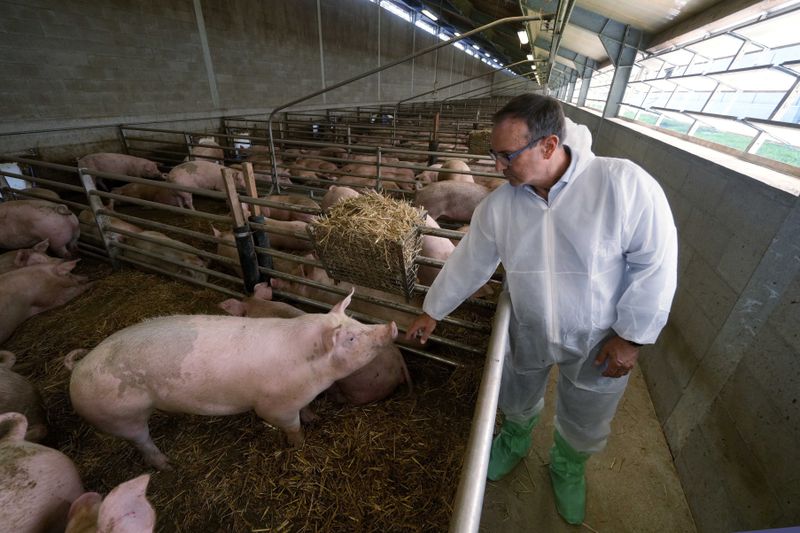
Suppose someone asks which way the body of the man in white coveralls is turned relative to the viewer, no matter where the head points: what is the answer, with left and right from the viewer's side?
facing the viewer and to the left of the viewer

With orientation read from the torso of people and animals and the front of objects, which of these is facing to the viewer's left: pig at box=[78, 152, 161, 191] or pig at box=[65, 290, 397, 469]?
pig at box=[78, 152, 161, 191]

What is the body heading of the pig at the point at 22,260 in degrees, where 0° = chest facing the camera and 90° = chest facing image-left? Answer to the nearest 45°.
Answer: approximately 270°

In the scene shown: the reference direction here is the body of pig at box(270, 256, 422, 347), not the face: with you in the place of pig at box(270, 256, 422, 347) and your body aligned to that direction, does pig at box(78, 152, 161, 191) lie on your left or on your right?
on your right

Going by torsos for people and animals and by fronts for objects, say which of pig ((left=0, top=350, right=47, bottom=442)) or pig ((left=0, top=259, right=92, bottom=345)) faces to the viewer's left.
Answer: pig ((left=0, top=350, right=47, bottom=442))

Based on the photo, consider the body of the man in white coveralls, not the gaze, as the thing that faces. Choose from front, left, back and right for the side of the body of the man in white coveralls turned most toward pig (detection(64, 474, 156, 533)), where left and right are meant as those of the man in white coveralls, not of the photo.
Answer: front

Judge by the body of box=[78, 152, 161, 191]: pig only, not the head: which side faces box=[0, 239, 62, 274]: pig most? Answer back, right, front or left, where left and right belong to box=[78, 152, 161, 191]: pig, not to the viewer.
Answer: right

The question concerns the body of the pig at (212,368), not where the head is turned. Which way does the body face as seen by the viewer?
to the viewer's right

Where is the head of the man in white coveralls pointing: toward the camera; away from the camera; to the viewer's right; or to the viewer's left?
to the viewer's left

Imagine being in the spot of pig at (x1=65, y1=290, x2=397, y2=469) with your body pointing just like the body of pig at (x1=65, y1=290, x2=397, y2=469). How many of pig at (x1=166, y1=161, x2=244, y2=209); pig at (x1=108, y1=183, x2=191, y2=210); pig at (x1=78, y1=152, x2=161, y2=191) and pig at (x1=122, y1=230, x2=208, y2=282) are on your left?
4

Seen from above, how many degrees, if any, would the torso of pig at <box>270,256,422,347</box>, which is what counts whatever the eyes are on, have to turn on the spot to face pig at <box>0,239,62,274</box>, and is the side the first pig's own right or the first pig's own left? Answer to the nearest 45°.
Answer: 0° — it already faces it

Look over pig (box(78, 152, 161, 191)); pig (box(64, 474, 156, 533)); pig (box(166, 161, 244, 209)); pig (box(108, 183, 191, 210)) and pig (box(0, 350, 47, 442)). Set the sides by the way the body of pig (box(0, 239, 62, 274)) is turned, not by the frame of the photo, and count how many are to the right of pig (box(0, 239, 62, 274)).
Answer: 2

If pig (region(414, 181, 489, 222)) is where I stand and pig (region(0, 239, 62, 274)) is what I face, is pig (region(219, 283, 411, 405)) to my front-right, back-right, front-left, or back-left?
front-left

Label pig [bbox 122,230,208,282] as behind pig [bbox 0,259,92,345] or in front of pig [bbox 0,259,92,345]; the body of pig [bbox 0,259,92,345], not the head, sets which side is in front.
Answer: in front

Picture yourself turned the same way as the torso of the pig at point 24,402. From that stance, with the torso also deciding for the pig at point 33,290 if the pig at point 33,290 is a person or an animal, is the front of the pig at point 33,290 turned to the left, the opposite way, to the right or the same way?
the opposite way

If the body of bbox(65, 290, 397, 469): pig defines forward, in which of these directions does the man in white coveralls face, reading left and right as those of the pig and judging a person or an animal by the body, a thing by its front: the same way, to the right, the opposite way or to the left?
the opposite way
